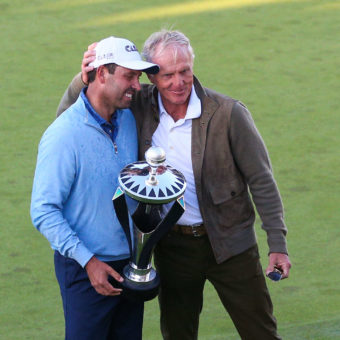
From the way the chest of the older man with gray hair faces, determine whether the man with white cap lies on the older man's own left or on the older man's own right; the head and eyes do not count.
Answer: on the older man's own right

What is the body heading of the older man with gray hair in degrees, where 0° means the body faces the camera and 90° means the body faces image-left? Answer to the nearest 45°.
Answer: approximately 0°

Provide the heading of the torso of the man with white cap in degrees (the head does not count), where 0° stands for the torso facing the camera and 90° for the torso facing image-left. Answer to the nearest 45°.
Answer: approximately 315°

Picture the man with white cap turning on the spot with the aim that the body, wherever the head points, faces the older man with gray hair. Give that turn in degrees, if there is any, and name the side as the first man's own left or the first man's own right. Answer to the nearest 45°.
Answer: approximately 45° to the first man's own left
